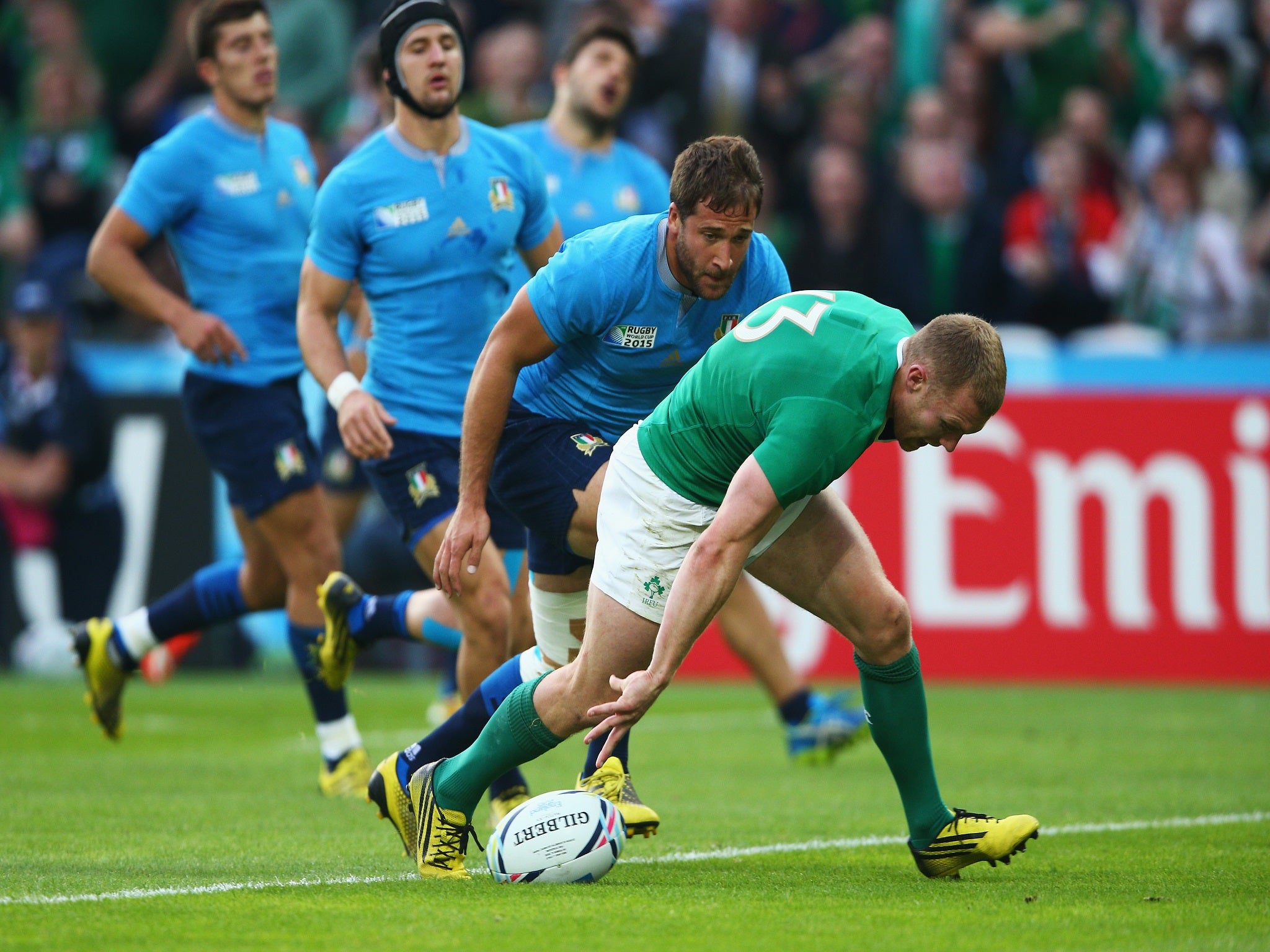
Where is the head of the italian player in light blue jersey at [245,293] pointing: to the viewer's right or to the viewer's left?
to the viewer's right

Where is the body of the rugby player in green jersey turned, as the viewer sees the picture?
to the viewer's right

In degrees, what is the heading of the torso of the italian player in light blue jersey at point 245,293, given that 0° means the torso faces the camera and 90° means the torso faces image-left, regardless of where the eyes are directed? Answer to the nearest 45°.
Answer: approximately 315°

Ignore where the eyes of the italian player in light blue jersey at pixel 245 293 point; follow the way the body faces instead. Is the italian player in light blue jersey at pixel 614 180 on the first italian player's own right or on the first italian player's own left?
on the first italian player's own left

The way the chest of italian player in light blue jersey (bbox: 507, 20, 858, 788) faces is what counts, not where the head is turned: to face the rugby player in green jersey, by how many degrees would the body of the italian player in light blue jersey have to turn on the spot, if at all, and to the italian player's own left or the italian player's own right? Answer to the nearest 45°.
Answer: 0° — they already face them

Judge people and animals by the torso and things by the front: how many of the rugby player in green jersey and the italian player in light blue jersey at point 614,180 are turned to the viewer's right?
1

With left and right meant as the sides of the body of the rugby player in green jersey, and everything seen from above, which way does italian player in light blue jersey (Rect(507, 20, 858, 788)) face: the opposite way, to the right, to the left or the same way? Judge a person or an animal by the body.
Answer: to the right

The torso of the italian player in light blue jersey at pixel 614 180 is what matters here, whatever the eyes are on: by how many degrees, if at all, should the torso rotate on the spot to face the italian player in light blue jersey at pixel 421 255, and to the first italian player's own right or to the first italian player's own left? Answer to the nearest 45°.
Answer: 0° — they already face them
